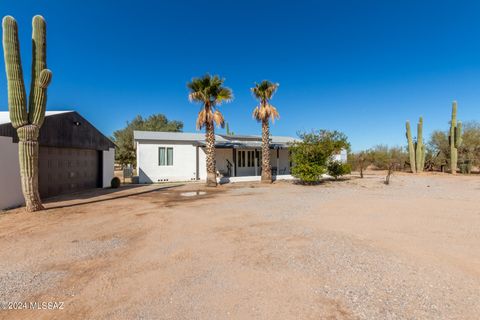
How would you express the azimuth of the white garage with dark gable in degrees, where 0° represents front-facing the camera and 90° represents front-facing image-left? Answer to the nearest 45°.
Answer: approximately 315°

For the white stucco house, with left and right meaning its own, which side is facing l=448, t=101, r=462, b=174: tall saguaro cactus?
left

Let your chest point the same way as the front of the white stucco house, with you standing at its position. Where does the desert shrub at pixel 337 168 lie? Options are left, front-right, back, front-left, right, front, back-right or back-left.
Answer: left

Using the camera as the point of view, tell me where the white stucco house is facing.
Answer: facing the viewer

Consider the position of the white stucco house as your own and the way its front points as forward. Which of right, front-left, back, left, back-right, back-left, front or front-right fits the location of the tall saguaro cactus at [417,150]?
left

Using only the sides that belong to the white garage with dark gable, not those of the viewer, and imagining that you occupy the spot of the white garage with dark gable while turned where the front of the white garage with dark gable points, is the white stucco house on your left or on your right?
on your left

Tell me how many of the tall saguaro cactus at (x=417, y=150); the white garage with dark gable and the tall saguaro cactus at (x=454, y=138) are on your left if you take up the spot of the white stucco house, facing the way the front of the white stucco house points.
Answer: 2

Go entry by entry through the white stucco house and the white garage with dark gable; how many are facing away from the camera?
0

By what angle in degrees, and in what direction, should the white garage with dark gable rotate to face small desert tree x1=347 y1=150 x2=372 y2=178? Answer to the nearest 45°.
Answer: approximately 45° to its left

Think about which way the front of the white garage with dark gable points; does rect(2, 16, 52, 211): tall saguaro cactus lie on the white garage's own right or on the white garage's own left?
on the white garage's own right
